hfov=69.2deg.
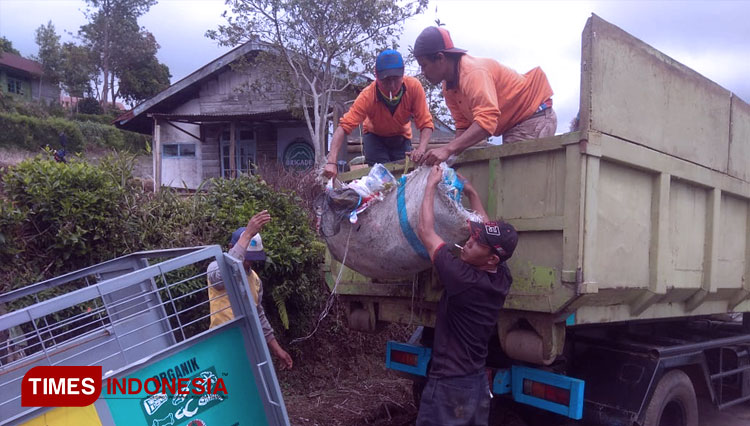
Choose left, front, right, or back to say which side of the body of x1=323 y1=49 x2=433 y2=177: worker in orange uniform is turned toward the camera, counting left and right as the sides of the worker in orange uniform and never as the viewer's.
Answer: front

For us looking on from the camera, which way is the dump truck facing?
facing away from the viewer and to the right of the viewer

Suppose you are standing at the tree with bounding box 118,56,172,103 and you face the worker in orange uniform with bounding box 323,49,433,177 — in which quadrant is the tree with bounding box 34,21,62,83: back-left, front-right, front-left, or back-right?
back-right

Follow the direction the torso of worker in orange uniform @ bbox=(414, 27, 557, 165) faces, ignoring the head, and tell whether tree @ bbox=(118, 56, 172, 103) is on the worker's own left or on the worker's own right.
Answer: on the worker's own right

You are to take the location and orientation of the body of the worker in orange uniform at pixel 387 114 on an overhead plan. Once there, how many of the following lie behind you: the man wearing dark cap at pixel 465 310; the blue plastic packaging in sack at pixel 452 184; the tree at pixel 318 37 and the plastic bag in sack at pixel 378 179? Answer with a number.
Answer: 1

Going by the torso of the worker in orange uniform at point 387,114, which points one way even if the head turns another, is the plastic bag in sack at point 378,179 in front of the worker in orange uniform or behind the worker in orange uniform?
in front

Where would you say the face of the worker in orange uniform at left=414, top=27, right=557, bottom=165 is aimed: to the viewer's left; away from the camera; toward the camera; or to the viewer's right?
to the viewer's left

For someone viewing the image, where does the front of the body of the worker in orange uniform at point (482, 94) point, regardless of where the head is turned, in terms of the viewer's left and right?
facing to the left of the viewer

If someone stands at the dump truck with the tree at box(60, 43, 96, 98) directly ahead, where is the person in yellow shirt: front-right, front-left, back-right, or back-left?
front-left

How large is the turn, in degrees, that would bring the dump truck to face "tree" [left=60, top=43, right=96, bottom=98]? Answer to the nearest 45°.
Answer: approximately 90° to its left

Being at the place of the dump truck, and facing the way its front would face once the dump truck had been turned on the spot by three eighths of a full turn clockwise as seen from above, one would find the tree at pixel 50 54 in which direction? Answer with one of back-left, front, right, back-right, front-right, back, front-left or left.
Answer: back-right

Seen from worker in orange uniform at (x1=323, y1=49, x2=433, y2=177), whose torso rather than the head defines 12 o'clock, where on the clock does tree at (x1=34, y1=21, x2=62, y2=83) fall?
The tree is roughly at 5 o'clock from the worker in orange uniform.

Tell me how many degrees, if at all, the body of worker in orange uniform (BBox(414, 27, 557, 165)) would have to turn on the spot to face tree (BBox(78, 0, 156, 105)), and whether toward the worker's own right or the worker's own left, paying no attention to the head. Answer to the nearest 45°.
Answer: approximately 45° to the worker's own right

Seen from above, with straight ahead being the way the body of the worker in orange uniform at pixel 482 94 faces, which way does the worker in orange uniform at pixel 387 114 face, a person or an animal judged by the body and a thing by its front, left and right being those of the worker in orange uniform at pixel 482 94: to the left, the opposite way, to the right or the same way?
to the left
